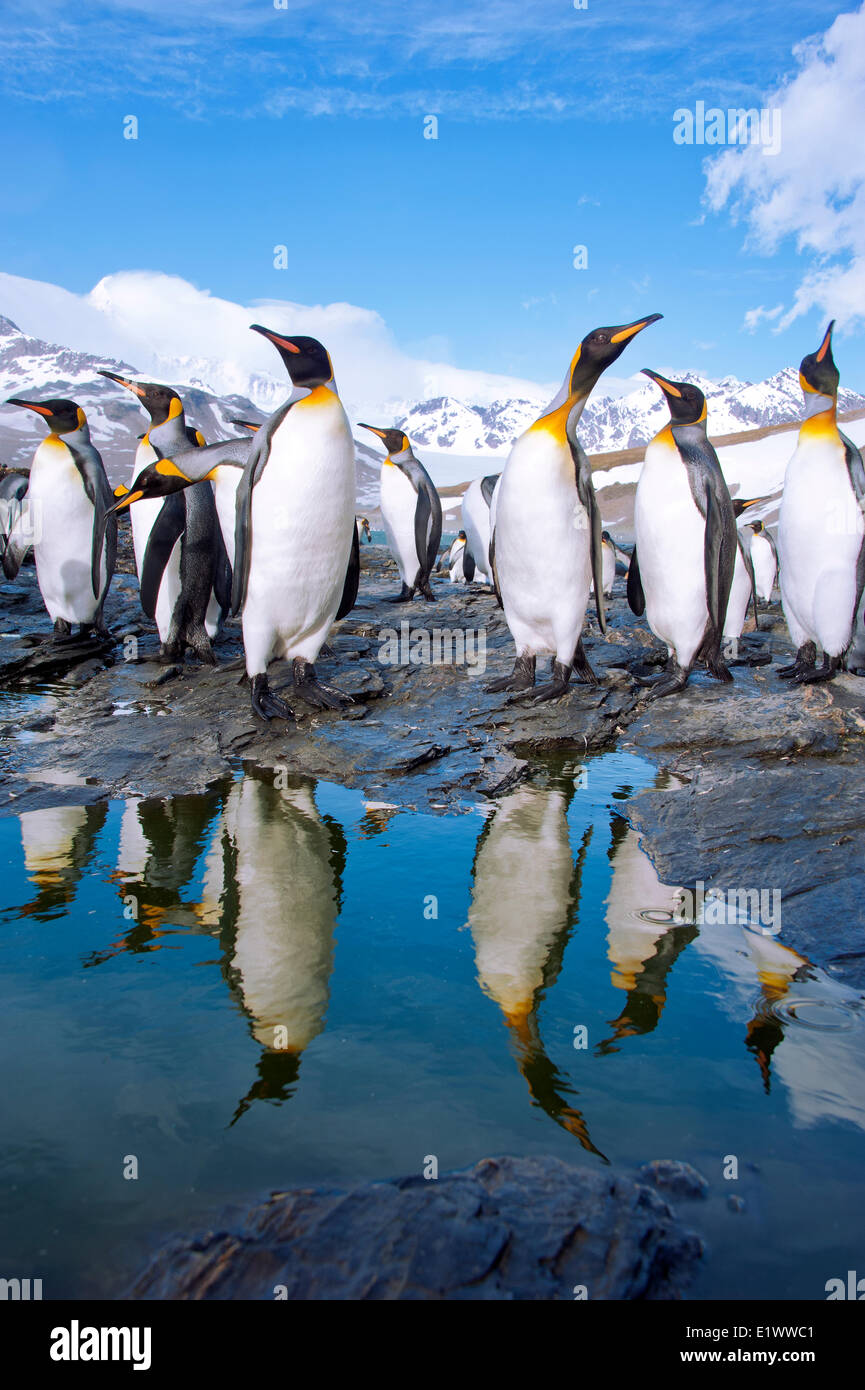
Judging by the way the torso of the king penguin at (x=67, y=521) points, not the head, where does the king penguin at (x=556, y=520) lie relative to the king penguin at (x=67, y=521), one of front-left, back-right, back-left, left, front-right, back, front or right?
left

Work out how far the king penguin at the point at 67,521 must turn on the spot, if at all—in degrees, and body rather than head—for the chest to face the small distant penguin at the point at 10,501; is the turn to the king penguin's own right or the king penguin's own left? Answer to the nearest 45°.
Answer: approximately 135° to the king penguin's own right

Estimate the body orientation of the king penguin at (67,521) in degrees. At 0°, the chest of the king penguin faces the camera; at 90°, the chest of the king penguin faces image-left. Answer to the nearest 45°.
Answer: approximately 45°

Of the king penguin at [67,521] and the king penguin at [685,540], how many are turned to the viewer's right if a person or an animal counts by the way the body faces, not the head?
0

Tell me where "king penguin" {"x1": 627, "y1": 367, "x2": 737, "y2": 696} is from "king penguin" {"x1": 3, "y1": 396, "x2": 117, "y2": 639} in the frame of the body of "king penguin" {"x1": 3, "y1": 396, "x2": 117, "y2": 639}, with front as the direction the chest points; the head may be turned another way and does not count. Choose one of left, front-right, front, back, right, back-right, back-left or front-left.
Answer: left

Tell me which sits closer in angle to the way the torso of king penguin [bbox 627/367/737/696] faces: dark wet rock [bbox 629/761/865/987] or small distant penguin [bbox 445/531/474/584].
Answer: the dark wet rock
